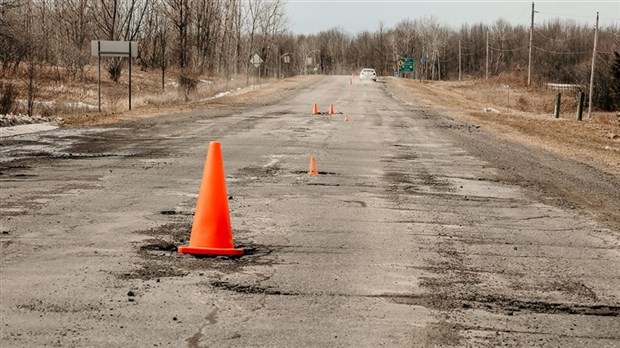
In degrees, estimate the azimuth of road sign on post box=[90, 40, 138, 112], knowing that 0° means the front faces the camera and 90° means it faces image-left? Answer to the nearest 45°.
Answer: approximately 180°

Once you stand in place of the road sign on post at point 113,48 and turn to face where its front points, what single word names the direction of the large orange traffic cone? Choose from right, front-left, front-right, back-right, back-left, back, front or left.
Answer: back
